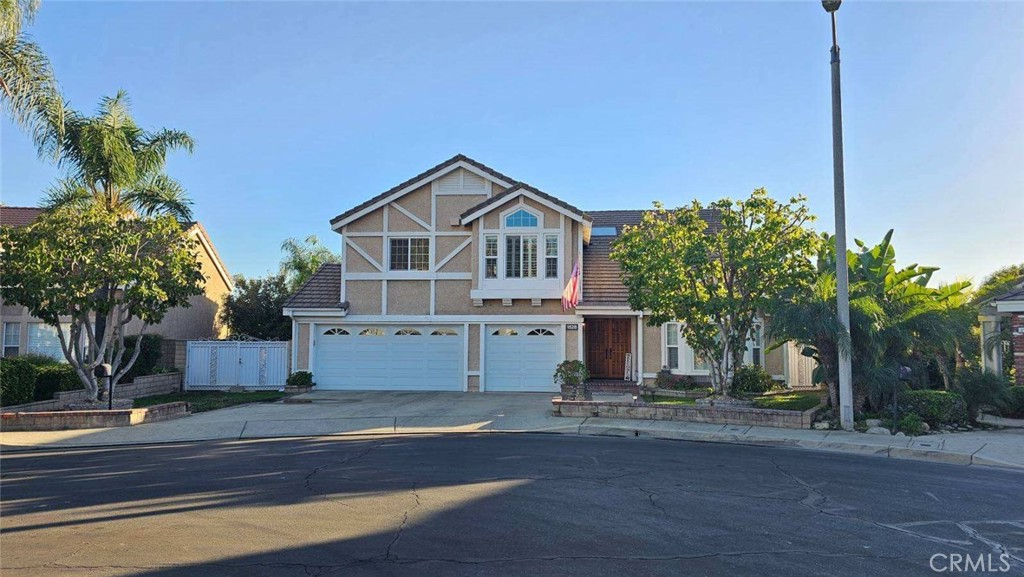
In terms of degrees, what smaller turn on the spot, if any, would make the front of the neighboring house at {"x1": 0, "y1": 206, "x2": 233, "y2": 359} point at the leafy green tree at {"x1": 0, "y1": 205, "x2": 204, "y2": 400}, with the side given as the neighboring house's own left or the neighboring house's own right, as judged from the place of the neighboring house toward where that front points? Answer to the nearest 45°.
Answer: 0° — it already faces it

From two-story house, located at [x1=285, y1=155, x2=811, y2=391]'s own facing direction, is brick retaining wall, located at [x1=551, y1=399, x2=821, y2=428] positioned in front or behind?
in front

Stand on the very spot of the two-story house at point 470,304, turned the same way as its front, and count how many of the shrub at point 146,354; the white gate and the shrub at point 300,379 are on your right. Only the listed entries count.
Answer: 3

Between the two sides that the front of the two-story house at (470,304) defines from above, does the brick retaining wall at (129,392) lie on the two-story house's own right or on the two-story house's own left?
on the two-story house's own right

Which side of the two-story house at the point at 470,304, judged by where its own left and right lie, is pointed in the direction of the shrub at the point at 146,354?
right

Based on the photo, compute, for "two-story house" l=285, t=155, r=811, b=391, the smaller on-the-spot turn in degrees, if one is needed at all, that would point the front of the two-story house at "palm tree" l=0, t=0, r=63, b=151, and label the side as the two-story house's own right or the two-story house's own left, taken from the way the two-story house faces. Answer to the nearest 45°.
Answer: approximately 45° to the two-story house's own right

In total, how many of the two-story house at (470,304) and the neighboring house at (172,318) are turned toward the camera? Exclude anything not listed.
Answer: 2

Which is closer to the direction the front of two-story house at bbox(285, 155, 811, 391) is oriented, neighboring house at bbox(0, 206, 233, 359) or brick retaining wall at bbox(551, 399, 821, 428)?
the brick retaining wall

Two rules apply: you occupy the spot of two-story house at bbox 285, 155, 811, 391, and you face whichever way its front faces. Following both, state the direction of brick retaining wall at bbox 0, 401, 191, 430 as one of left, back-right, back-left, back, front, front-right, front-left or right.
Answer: front-right

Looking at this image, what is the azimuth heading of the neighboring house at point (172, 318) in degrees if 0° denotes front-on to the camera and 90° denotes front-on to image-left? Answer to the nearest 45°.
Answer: approximately 0°

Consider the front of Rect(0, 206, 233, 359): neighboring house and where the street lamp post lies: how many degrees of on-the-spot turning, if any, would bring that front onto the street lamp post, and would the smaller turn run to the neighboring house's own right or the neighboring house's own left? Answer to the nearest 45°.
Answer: approximately 45° to the neighboring house's own left

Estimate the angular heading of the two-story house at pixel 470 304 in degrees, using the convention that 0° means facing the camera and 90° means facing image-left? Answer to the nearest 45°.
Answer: approximately 0°

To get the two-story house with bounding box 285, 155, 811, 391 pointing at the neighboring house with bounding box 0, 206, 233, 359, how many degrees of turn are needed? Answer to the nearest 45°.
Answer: approximately 90° to its right
